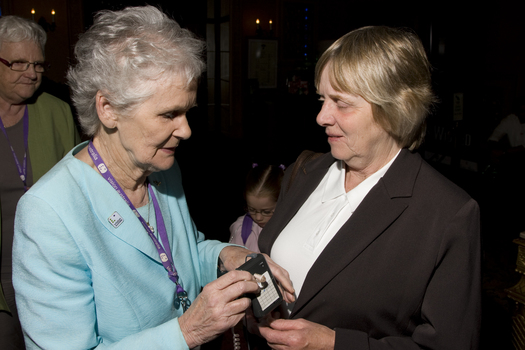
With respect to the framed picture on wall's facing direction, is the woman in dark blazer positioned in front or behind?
in front

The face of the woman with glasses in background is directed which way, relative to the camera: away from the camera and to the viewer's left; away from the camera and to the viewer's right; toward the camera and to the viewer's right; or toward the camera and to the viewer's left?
toward the camera and to the viewer's right

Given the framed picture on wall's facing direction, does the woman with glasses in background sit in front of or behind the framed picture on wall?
in front

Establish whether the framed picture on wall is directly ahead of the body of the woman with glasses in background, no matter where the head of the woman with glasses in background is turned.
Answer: no

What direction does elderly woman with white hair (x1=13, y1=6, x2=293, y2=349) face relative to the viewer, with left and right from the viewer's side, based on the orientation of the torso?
facing the viewer and to the right of the viewer

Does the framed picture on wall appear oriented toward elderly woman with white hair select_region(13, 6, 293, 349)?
yes

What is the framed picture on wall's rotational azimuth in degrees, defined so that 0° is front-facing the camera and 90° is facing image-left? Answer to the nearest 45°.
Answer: approximately 0°

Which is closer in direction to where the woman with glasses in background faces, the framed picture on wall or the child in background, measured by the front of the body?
the child in background
